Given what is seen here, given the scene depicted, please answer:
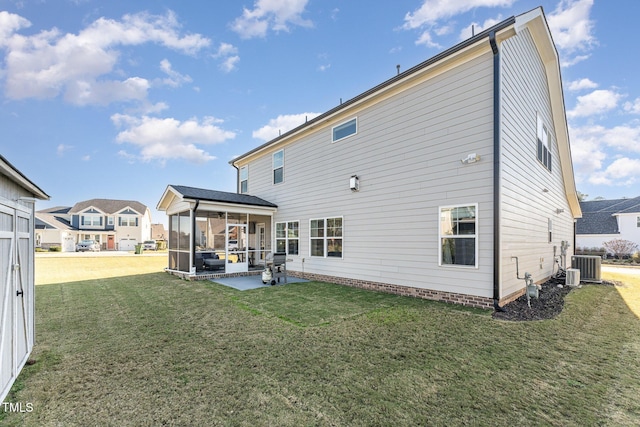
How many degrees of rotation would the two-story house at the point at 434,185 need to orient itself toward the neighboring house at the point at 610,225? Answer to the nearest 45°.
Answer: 0° — it already faces it

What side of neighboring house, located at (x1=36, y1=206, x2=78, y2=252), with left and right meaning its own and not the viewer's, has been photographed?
front

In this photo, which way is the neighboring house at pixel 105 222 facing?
toward the camera
